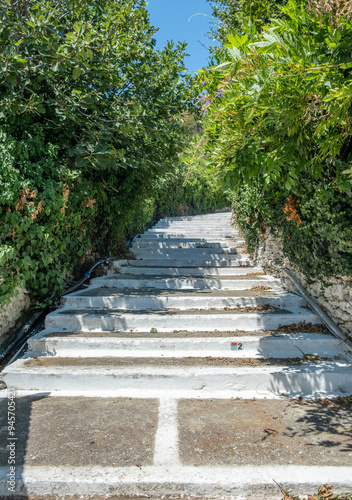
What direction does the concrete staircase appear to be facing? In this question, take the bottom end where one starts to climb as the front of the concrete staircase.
toward the camera

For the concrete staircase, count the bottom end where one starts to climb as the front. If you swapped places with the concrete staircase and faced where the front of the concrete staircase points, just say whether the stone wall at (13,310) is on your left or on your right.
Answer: on your right

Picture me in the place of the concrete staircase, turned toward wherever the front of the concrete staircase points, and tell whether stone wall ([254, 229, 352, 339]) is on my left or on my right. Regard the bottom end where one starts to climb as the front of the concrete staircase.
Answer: on my left

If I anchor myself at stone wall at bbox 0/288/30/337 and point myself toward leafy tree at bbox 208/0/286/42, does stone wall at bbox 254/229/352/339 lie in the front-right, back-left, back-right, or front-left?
front-right
